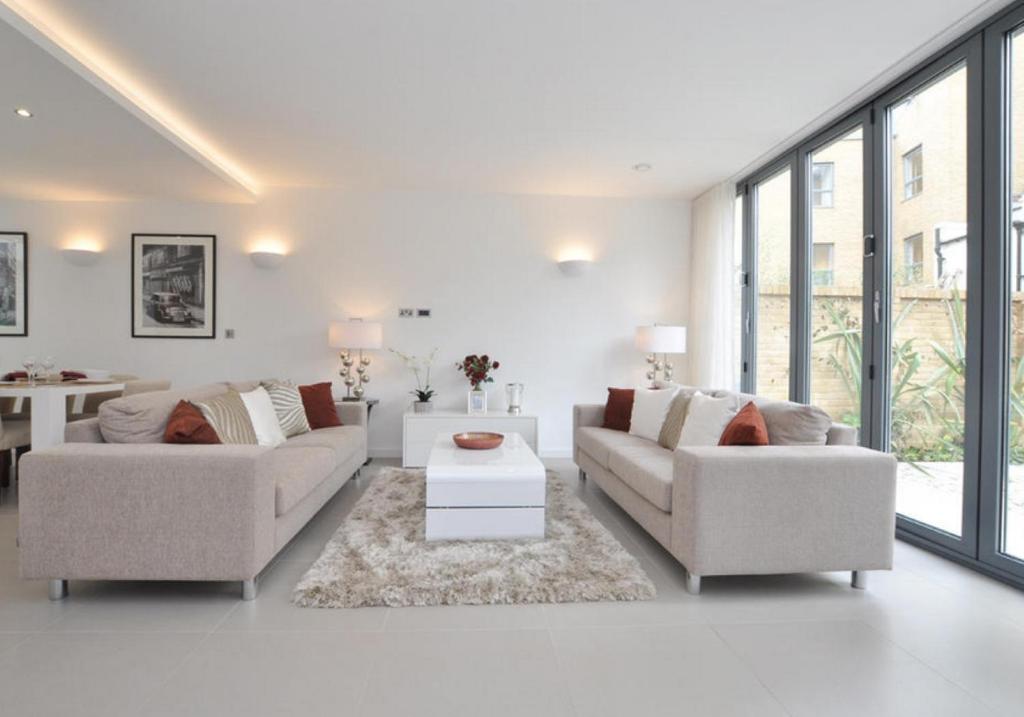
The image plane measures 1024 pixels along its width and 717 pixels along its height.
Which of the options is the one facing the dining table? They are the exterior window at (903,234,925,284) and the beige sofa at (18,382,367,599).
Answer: the exterior window

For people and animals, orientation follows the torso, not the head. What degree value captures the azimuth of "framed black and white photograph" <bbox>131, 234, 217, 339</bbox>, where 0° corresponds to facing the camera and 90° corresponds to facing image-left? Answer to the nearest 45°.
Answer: approximately 0°

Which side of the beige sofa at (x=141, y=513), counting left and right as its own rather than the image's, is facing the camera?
right

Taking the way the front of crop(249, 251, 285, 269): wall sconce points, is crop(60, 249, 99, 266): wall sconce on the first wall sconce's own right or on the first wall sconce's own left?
on the first wall sconce's own right

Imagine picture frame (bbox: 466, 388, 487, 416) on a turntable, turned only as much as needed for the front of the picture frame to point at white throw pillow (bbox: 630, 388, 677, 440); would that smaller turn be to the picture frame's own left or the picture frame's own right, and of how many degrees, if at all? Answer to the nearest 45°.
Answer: approximately 45° to the picture frame's own left

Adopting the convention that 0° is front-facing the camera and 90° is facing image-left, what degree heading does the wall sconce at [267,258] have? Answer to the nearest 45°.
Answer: approximately 0°

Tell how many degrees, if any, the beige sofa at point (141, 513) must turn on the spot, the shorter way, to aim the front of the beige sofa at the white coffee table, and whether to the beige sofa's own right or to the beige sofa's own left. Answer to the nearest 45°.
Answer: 0° — it already faces it

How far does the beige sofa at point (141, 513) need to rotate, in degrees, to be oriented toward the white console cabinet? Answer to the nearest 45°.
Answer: approximately 45° to its left

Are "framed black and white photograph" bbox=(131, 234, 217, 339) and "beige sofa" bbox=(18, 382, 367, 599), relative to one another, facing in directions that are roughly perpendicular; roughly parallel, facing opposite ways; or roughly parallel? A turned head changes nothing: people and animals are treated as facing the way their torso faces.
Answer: roughly perpendicular

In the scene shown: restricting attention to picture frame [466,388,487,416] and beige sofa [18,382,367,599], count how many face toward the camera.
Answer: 1
